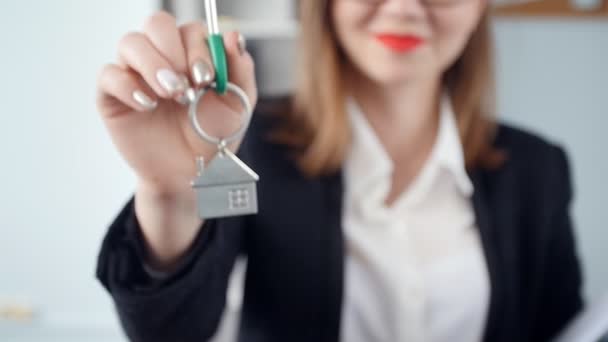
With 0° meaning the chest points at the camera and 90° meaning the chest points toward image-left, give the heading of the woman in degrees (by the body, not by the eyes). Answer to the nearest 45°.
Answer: approximately 0°
